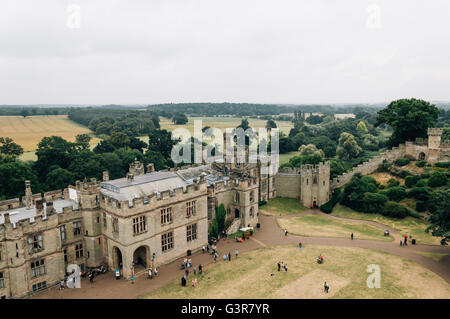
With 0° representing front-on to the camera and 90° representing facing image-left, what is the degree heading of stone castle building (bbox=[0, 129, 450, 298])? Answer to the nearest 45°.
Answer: approximately 315°
